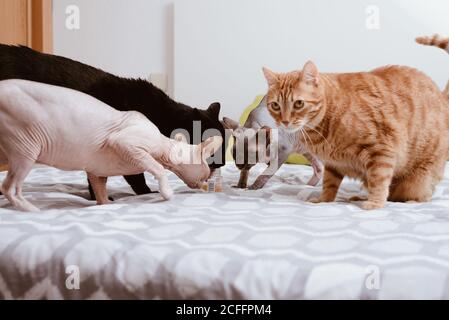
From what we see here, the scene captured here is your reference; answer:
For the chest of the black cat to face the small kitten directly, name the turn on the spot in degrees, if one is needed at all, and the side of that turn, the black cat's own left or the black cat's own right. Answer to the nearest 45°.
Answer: approximately 45° to the black cat's own left

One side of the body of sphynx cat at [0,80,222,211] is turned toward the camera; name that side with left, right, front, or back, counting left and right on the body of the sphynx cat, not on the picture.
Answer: right

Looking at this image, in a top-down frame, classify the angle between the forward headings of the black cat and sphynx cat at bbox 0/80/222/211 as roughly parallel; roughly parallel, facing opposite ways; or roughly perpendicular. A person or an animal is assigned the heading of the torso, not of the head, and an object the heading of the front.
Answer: roughly parallel

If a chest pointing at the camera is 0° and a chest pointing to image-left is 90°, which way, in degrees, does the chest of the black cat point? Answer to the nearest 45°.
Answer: approximately 270°

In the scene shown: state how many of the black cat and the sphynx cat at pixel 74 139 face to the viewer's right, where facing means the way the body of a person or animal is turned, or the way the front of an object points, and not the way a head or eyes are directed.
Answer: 2
